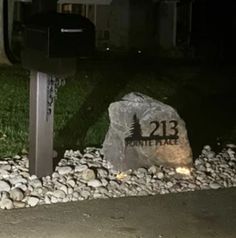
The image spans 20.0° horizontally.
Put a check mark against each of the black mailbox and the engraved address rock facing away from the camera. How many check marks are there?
0

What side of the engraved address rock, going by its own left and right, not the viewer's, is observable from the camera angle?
front

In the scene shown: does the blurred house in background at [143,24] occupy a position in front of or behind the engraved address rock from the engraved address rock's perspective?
behind

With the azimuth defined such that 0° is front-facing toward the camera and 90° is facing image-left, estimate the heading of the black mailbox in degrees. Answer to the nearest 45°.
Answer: approximately 45°
